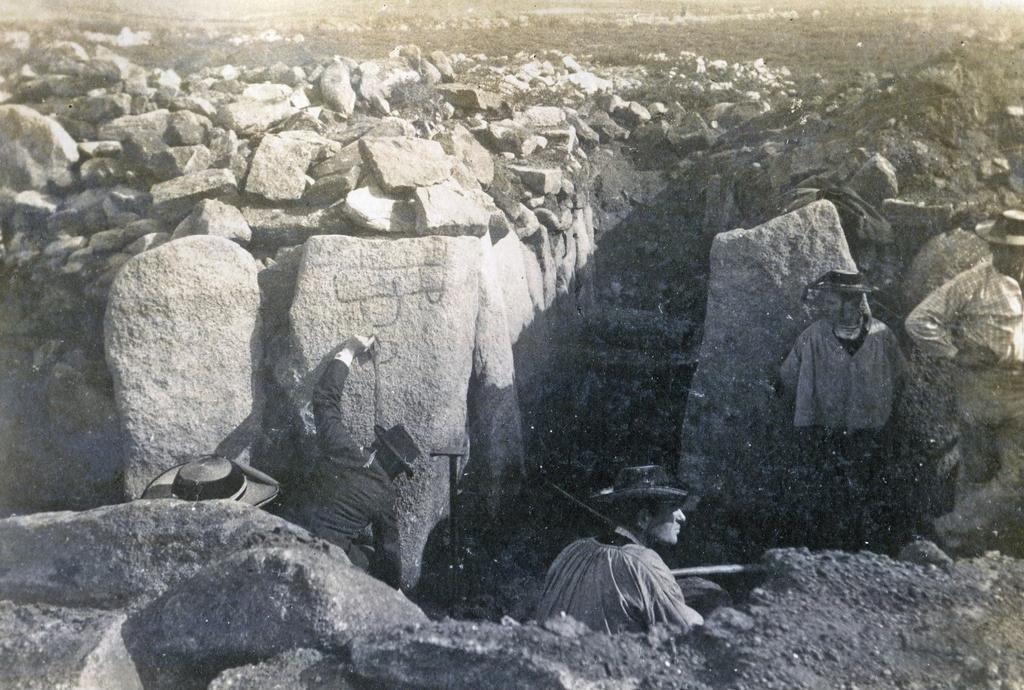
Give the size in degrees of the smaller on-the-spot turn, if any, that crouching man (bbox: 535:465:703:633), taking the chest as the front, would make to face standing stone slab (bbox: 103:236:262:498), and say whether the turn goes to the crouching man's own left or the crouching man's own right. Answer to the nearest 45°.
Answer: approximately 135° to the crouching man's own left

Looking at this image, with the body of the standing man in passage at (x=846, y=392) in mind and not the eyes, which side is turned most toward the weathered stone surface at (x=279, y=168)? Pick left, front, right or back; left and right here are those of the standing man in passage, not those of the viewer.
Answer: right

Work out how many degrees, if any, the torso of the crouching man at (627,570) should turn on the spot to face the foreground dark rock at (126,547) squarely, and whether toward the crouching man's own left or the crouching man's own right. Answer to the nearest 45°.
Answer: approximately 135° to the crouching man's own left

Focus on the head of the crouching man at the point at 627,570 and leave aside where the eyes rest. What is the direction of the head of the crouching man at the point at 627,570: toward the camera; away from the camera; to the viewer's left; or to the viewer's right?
to the viewer's right

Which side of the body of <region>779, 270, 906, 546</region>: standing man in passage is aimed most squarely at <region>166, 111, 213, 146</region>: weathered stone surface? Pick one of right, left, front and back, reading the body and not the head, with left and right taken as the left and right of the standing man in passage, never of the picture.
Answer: right

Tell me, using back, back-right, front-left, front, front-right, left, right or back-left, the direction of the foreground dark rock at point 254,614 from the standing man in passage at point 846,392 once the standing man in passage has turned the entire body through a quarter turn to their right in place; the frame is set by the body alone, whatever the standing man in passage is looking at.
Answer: front-left

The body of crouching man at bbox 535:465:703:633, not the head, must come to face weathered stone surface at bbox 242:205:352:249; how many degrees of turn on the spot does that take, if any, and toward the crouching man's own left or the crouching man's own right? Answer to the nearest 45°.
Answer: approximately 90° to the crouching man's own left

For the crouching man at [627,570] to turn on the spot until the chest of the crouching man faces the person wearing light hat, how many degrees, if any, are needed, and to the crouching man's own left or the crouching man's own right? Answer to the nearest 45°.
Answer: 0° — they already face them

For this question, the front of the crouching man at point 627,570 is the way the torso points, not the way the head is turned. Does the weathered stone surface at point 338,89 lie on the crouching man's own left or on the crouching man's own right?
on the crouching man's own left

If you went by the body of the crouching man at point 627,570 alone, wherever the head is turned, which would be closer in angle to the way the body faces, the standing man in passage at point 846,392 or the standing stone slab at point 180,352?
the standing man in passage

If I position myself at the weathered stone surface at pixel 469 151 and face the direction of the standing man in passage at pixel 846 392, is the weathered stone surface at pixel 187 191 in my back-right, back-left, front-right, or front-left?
back-right

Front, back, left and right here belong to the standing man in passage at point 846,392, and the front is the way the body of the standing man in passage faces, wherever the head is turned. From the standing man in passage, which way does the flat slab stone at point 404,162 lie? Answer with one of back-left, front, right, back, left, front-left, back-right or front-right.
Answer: right
